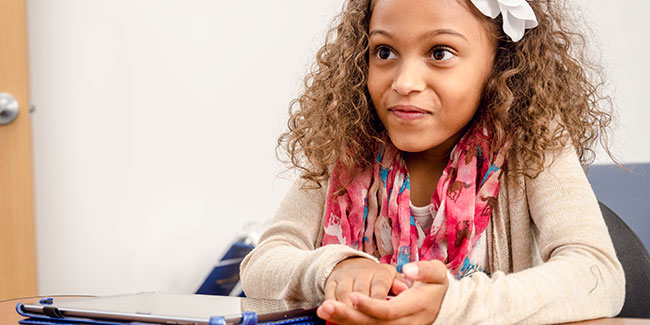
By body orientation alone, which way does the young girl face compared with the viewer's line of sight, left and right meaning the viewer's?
facing the viewer and to the left of the viewer

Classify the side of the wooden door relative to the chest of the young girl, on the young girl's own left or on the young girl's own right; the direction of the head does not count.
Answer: on the young girl's own right
